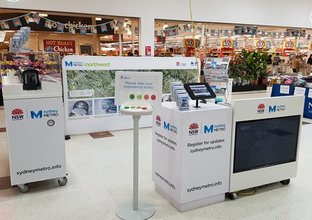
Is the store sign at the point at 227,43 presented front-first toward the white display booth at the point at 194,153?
yes

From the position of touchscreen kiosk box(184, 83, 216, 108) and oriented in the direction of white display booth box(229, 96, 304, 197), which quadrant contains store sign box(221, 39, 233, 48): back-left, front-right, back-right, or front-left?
front-left

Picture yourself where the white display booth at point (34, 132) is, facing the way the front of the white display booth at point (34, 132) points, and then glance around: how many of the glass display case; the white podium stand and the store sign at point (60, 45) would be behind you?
2

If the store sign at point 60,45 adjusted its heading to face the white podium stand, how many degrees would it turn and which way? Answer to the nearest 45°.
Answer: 0° — it already faces it

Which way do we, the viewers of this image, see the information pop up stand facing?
facing the viewer

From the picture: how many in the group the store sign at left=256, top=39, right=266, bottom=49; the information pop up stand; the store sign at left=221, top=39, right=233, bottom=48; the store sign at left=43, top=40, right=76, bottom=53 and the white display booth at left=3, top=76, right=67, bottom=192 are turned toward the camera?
5

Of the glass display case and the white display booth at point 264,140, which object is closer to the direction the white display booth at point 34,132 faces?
the white display booth

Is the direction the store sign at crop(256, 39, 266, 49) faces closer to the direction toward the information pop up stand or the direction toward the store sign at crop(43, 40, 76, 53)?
the information pop up stand

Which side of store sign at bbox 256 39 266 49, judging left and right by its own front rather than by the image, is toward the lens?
front

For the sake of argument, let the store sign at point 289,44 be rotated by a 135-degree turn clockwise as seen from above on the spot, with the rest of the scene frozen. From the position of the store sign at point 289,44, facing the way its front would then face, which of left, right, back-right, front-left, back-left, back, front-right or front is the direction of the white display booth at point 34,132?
back-left

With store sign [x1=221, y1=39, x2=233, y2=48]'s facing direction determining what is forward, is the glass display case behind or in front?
in front

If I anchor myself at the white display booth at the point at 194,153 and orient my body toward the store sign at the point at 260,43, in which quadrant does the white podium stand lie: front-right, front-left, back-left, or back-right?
back-left

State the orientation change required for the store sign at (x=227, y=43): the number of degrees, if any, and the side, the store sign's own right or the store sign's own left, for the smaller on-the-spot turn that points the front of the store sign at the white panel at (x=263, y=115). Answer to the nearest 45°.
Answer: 0° — it already faces it

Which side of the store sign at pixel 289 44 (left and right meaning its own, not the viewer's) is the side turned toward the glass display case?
front

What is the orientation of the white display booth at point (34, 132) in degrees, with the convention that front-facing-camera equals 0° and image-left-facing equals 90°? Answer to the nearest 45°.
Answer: approximately 0°

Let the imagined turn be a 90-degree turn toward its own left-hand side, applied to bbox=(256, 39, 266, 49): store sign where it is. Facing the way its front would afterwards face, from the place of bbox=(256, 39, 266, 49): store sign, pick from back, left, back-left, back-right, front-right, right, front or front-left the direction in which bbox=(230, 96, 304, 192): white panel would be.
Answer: right

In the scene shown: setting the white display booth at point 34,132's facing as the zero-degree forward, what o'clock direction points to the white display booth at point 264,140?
the white display booth at point 264,140 is roughly at 10 o'clock from the white display booth at point 34,132.

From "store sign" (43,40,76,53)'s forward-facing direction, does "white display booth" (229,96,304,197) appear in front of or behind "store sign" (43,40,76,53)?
in front

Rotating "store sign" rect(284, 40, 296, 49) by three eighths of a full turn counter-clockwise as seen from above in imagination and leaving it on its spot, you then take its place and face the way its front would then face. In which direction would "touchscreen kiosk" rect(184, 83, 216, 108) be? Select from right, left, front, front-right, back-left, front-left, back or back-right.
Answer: back-right

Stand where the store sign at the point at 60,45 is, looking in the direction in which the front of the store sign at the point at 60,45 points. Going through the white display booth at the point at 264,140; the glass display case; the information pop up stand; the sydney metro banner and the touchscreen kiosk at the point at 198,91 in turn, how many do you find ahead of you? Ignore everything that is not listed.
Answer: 5
